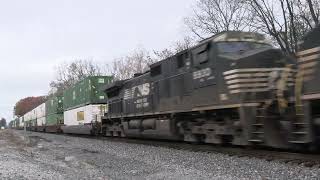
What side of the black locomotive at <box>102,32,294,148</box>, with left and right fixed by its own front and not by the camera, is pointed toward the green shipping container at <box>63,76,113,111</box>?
back

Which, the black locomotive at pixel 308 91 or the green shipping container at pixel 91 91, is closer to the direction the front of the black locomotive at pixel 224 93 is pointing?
the black locomotive

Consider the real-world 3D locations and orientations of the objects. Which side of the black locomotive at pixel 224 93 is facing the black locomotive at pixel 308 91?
front

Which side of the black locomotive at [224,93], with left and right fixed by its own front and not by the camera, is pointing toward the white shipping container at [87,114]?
back

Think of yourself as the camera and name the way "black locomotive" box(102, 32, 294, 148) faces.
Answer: facing the viewer and to the right of the viewer

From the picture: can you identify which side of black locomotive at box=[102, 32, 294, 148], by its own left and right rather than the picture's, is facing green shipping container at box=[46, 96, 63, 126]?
back
